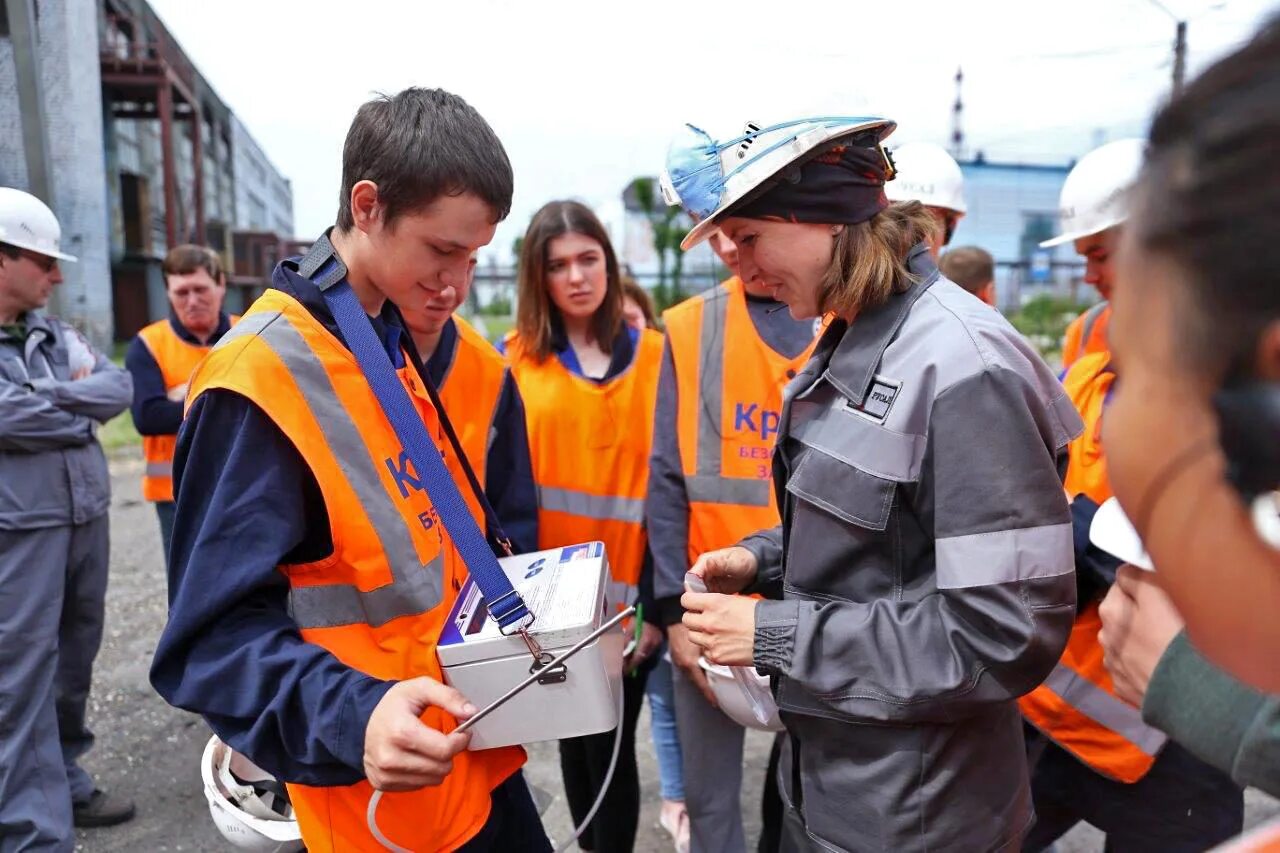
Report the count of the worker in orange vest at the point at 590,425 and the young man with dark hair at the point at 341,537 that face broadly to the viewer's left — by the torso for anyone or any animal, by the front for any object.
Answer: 0

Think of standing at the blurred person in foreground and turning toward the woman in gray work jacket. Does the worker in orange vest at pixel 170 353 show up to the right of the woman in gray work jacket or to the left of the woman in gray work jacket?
left

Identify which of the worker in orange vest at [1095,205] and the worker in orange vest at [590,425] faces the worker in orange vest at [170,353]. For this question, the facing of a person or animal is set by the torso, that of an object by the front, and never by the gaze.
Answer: the worker in orange vest at [1095,205]

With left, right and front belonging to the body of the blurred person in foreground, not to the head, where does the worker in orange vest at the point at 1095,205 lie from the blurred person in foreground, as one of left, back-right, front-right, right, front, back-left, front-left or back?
front-right

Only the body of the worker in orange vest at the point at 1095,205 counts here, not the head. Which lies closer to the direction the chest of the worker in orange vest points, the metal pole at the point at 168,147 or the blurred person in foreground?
the metal pole

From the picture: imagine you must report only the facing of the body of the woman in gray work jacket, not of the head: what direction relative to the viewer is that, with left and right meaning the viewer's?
facing to the left of the viewer

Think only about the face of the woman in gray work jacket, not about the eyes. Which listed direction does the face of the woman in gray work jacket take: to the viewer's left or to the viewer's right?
to the viewer's left

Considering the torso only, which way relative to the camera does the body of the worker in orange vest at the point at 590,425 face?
toward the camera

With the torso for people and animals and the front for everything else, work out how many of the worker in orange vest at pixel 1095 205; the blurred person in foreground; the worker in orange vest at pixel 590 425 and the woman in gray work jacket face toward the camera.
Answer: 1

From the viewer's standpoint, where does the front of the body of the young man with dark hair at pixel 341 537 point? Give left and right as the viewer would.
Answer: facing the viewer and to the right of the viewer

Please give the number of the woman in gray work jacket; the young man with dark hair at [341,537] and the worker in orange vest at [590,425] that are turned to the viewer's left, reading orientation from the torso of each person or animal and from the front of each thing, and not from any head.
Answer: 1

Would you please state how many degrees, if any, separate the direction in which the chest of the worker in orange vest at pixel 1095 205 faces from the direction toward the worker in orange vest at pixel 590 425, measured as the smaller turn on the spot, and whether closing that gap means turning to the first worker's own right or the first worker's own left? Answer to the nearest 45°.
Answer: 0° — they already face them

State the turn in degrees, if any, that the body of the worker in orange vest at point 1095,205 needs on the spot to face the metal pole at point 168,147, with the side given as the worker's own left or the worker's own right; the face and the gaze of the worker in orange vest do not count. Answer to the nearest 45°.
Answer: approximately 45° to the worker's own right

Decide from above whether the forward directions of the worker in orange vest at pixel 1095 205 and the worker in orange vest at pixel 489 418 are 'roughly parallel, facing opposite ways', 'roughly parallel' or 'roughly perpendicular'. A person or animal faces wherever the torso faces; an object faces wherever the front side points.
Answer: roughly perpendicular
